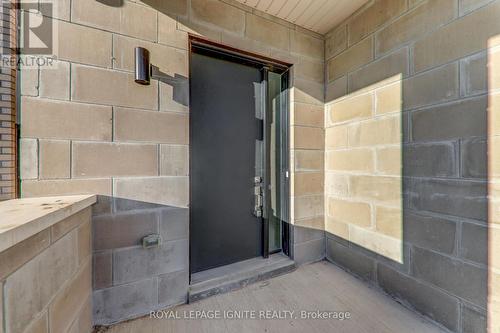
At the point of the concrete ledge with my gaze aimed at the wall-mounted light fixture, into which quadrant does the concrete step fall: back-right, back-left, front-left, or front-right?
front-right

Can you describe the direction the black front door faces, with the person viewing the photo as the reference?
facing the viewer and to the right of the viewer

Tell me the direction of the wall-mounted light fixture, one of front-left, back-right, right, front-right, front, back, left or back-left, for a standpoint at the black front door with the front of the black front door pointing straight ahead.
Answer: right
